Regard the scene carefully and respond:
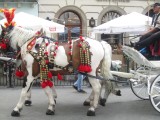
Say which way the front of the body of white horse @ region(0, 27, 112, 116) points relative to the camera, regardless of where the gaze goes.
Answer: to the viewer's left

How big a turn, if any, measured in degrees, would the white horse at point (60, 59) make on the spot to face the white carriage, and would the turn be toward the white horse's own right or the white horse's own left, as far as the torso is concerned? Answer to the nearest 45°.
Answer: approximately 180°
